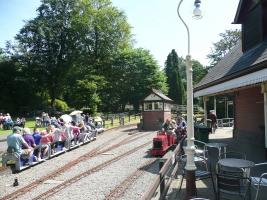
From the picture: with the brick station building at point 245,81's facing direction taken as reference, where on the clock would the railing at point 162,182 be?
The railing is roughly at 11 o'clock from the brick station building.

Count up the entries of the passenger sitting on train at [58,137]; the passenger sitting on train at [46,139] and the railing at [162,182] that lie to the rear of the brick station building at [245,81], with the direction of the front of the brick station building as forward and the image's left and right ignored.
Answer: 0

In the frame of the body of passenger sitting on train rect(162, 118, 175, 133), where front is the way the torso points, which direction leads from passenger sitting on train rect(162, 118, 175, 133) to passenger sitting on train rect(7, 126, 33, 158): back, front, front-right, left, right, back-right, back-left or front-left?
front

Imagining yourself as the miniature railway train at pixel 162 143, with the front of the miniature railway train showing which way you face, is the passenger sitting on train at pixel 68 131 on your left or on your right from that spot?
on your right

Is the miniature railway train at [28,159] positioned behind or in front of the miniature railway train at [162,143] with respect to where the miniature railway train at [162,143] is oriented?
in front

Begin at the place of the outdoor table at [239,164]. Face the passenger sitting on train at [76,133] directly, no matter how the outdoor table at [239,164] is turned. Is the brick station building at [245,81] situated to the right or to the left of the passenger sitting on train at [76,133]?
right

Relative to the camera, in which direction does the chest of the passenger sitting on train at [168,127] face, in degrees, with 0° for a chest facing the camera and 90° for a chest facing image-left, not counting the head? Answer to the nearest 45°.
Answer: approximately 45°

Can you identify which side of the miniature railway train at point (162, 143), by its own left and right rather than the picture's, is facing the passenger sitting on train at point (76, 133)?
right

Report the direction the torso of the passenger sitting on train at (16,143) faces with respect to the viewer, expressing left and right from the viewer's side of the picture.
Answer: facing away from the viewer and to the right of the viewer

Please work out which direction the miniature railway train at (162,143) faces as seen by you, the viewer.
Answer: facing the viewer and to the left of the viewer

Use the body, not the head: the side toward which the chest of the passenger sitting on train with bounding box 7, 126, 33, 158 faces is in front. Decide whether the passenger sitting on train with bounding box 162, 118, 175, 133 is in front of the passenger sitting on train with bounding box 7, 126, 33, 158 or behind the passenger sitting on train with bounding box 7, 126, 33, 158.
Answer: in front
